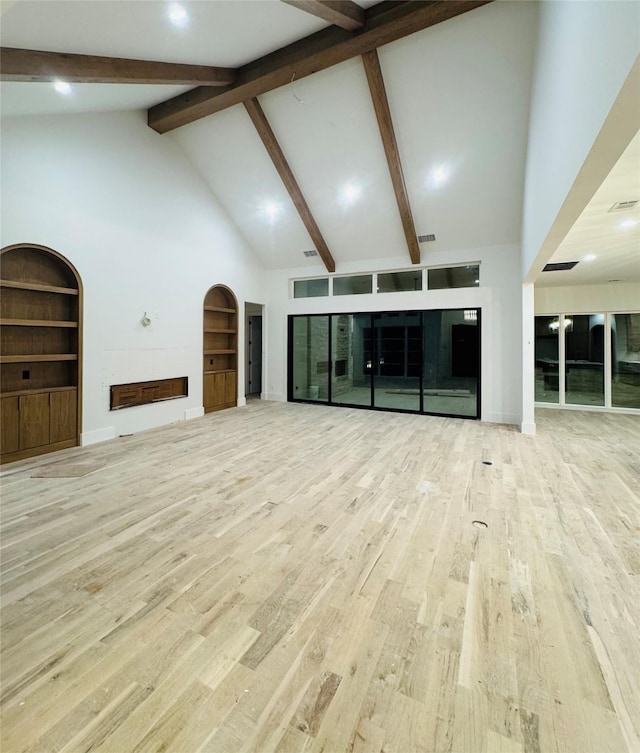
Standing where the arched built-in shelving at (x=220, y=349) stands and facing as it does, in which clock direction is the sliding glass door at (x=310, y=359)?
The sliding glass door is roughly at 10 o'clock from the arched built-in shelving.

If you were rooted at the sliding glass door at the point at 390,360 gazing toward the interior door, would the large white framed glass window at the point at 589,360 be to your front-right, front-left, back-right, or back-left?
back-right

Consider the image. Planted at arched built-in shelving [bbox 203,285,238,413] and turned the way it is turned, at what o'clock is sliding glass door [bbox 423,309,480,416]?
The sliding glass door is roughly at 11 o'clock from the arched built-in shelving.

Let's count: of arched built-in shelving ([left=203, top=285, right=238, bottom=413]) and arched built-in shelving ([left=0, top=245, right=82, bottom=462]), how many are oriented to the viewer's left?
0

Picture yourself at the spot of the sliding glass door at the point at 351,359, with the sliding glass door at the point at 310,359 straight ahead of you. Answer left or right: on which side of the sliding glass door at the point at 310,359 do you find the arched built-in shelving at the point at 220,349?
left

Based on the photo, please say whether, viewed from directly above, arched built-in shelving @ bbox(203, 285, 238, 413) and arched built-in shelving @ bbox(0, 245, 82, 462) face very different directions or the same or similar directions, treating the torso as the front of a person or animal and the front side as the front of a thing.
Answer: same or similar directions

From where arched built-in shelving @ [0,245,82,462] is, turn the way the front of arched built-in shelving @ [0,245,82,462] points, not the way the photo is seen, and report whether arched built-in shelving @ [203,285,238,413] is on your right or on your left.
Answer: on your left

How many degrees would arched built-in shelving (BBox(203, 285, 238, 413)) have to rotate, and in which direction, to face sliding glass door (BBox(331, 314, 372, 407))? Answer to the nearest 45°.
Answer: approximately 45° to its left

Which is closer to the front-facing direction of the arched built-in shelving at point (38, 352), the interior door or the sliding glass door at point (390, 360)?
the sliding glass door

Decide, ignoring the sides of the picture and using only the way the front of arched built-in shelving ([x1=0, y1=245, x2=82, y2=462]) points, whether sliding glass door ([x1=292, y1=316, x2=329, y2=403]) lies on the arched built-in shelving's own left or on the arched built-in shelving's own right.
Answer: on the arched built-in shelving's own left

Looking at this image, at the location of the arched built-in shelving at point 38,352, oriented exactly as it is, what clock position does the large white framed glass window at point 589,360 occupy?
The large white framed glass window is roughly at 11 o'clock from the arched built-in shelving.

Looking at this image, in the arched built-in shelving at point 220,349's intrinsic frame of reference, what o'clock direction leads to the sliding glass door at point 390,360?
The sliding glass door is roughly at 11 o'clock from the arched built-in shelving.

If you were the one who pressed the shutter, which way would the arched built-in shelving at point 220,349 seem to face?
facing the viewer and to the right of the viewer

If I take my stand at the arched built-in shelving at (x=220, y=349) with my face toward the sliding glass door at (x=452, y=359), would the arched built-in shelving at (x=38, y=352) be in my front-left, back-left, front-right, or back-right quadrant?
back-right
